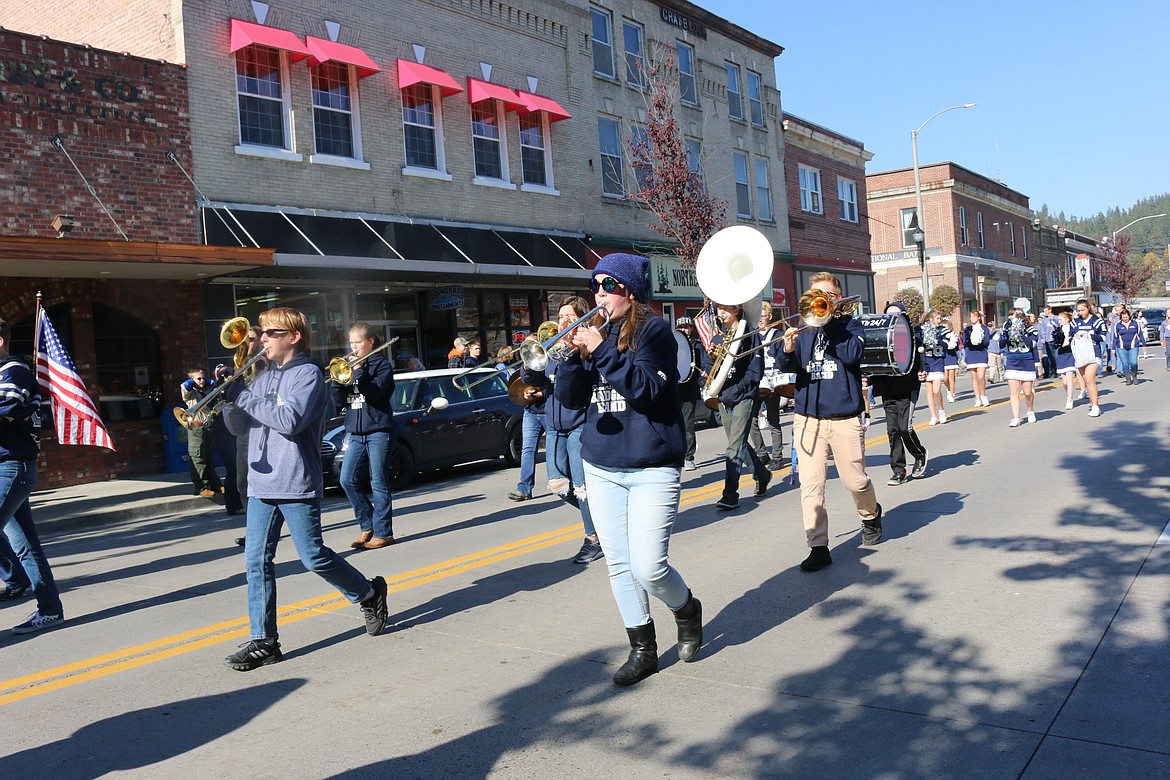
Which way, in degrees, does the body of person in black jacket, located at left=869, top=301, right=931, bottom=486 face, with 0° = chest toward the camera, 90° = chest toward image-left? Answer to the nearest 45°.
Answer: approximately 45°

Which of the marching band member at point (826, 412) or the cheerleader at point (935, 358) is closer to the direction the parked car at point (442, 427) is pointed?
the marching band member

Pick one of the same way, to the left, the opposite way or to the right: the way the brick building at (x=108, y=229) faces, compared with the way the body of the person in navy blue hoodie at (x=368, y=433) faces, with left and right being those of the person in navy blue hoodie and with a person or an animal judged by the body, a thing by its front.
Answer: to the left

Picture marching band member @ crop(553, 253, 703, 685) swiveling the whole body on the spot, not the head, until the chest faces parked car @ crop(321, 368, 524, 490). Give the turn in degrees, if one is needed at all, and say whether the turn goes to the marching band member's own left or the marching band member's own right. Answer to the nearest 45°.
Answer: approximately 135° to the marching band member's own right

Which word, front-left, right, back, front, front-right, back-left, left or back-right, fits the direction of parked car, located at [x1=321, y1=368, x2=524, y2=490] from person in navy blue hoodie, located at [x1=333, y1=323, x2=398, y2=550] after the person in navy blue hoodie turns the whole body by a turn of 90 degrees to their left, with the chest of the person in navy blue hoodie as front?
back-left

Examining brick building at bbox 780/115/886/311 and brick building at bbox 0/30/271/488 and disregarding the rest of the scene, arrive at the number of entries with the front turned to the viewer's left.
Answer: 0

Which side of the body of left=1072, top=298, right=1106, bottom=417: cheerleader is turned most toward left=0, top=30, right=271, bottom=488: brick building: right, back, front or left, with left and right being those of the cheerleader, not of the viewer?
front

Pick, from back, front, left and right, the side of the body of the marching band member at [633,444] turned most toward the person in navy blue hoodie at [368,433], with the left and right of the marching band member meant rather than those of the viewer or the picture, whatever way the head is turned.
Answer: right

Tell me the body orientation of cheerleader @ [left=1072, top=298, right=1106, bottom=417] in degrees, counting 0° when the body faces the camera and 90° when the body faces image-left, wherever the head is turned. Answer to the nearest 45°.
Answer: approximately 45°

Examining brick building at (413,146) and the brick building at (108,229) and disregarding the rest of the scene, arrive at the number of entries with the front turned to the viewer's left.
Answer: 0

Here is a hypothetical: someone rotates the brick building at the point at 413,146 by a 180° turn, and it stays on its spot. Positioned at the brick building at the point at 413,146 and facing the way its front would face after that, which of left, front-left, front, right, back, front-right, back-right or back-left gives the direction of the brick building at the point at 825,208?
right

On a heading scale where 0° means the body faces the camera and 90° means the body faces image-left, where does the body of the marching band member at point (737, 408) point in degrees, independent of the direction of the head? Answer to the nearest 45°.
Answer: approximately 45°

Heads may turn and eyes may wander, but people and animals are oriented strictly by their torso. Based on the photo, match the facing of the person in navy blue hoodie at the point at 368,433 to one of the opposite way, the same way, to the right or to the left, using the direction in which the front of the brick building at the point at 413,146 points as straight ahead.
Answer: to the right
